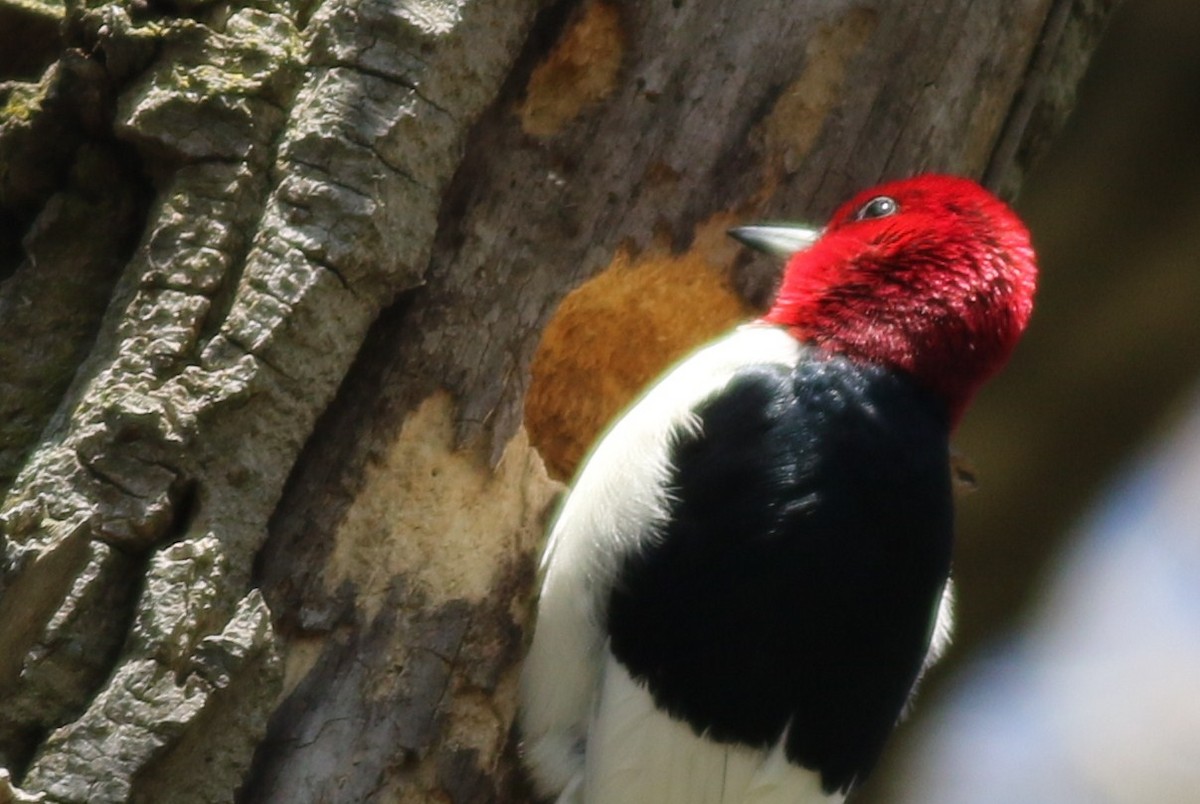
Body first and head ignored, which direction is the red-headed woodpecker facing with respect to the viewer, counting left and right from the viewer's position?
facing away from the viewer and to the left of the viewer
